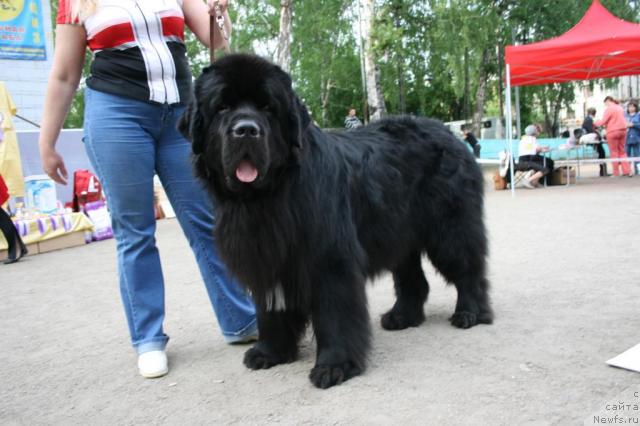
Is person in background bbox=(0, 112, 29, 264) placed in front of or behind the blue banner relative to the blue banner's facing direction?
in front

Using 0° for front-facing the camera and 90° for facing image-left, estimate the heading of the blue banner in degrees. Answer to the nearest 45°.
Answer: approximately 0°

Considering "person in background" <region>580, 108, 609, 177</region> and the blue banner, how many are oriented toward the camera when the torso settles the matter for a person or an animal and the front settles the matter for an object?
1

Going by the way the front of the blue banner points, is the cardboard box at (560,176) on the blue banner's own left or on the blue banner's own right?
on the blue banner's own left

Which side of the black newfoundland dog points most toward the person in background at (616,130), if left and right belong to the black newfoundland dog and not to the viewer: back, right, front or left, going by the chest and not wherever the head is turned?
back

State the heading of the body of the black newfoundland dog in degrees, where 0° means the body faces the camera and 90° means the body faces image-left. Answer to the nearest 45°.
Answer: approximately 45°

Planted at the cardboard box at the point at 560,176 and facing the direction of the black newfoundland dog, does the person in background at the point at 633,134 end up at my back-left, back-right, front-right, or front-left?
back-left

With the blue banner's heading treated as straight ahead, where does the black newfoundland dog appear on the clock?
The black newfoundland dog is roughly at 12 o'clock from the blue banner.

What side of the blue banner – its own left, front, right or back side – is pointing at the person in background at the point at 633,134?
left

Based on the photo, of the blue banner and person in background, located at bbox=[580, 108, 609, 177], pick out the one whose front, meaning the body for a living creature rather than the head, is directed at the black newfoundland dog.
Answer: the blue banner
